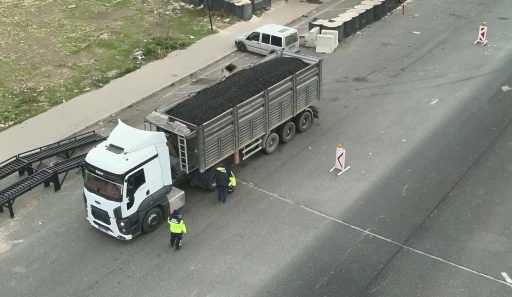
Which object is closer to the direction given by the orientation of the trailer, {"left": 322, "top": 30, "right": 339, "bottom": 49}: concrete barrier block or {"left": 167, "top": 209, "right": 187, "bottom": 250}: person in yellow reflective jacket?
the person in yellow reflective jacket

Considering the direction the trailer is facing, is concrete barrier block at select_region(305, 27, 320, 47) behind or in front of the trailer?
behind

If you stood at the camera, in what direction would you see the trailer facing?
facing the viewer and to the left of the viewer

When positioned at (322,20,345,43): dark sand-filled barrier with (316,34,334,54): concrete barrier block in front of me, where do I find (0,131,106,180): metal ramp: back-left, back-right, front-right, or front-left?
front-right

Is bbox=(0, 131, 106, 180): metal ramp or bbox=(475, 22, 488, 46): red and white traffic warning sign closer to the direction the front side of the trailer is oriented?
the metal ramp

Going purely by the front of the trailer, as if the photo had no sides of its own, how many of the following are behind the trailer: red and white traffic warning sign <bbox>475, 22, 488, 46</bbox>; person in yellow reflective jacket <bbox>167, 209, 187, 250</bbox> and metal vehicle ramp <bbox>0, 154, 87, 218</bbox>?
1

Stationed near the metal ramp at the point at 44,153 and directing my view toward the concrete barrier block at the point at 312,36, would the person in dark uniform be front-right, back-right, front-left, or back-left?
front-right

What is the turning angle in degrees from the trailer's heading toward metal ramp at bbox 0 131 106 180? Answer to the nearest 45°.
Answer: approximately 45° to its right

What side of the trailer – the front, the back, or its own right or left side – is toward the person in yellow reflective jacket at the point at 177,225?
front

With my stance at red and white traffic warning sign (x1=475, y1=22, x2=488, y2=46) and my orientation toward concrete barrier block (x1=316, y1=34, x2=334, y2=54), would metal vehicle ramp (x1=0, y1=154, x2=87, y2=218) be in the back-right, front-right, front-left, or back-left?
front-left

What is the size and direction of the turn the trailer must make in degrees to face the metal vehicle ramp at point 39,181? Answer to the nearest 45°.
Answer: approximately 45° to its right

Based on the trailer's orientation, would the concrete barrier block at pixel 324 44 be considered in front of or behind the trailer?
behind

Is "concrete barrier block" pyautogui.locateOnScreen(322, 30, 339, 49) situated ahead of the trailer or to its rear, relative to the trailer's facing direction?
to the rear

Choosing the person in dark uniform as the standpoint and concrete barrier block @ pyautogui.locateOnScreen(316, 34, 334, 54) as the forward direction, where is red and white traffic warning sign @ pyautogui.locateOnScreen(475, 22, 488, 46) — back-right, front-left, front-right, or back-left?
front-right

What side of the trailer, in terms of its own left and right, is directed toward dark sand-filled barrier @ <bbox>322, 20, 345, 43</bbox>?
back

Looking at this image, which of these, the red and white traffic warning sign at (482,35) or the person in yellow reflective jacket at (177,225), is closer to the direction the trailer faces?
the person in yellow reflective jacket

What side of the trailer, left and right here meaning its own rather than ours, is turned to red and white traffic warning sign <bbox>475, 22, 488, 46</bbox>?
back
